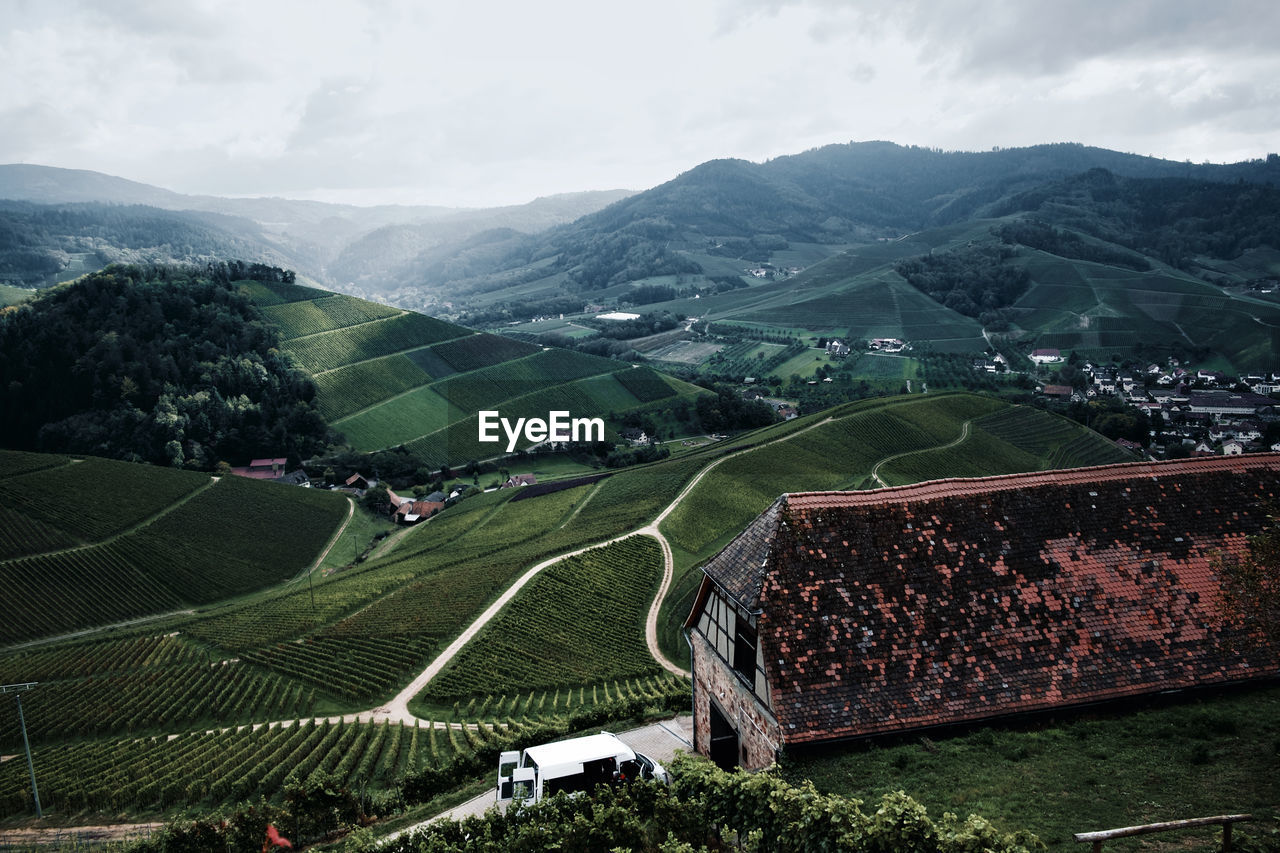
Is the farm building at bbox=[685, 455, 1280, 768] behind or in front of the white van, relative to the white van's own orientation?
in front

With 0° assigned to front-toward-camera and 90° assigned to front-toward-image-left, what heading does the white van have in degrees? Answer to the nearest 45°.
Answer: approximately 270°

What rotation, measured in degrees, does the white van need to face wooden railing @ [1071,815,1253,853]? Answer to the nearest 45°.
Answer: approximately 45° to its right

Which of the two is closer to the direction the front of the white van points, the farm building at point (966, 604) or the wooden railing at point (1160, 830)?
the farm building
